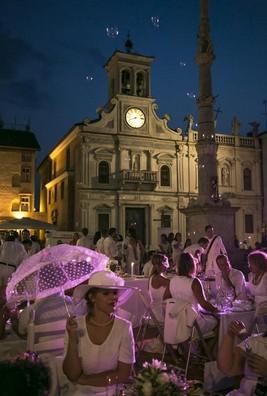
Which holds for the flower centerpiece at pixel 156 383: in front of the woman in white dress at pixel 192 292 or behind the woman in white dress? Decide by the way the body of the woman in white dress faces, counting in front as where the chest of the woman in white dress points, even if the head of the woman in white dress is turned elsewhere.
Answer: behind

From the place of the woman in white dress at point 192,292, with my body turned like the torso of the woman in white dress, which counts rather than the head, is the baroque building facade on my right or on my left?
on my left

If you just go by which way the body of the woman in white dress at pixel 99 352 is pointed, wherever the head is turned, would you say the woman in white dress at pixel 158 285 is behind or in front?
behind

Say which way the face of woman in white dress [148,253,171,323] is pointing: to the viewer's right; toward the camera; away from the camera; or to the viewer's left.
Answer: to the viewer's right

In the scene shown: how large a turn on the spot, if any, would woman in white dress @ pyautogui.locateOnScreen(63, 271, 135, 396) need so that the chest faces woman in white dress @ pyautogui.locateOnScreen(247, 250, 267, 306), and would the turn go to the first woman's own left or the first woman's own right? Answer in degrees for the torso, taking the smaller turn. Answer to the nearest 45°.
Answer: approximately 135° to the first woman's own left

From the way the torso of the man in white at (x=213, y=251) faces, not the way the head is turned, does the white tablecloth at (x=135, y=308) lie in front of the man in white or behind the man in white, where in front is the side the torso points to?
in front

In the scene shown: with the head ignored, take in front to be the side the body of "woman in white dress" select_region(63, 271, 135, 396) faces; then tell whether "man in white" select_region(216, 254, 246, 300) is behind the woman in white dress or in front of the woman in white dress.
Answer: behind

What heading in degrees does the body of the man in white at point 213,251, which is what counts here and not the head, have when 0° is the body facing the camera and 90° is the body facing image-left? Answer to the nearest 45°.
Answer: approximately 45°

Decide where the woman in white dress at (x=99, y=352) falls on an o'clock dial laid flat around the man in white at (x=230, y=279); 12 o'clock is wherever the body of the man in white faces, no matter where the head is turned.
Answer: The woman in white dress is roughly at 11 o'clock from the man in white.

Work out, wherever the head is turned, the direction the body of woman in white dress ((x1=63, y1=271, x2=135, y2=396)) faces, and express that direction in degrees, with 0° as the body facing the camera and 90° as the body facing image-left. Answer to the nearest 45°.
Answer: approximately 0°

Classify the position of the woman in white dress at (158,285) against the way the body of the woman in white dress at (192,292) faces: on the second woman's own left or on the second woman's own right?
on the second woman's own left

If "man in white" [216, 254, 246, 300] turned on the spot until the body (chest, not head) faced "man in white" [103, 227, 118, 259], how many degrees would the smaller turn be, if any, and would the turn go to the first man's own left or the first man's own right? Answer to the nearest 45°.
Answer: approximately 90° to the first man's own right

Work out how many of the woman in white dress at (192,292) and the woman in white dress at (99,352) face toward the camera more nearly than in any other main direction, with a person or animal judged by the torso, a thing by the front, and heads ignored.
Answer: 1
